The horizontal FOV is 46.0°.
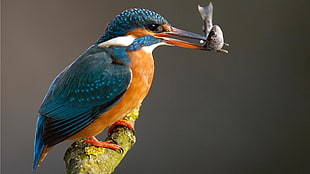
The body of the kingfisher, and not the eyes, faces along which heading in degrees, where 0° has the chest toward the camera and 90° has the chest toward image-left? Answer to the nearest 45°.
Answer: approximately 270°
